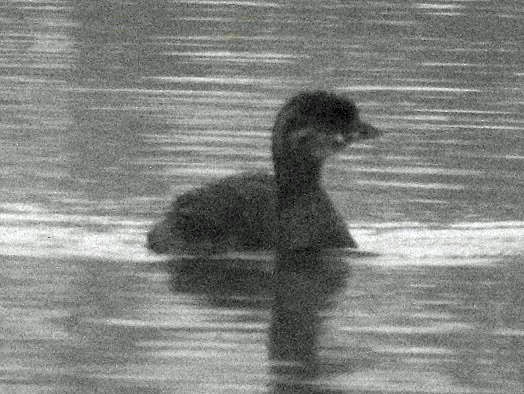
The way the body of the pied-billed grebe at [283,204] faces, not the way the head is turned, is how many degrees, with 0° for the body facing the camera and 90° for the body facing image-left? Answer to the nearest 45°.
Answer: approximately 270°
